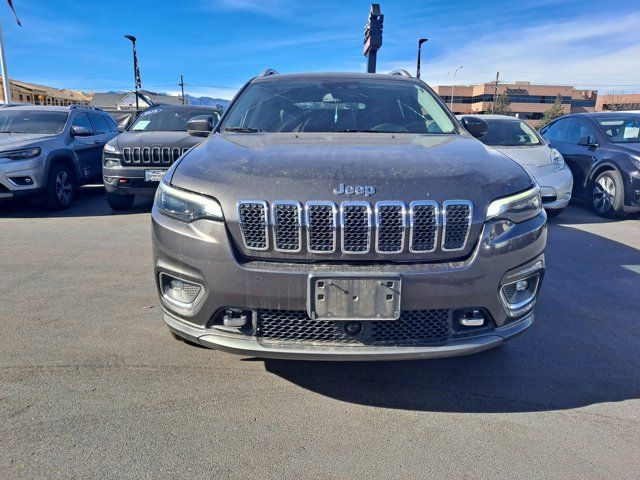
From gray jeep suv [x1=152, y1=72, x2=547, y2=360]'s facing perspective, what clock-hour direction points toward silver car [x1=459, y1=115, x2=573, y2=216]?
The silver car is roughly at 7 o'clock from the gray jeep suv.

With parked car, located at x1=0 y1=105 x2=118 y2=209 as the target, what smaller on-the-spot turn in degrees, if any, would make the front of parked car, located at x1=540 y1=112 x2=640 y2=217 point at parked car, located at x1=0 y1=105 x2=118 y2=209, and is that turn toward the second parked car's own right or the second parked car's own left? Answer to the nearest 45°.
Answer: approximately 90° to the second parked car's own right

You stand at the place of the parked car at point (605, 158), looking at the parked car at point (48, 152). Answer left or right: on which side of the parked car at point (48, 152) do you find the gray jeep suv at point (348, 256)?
left

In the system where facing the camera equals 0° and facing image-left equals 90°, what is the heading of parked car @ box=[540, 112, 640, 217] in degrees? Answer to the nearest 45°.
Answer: approximately 315°

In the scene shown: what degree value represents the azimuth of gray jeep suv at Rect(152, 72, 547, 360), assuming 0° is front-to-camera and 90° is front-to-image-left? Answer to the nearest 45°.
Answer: approximately 0°

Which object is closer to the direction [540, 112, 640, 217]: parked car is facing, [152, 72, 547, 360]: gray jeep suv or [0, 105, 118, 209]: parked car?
the gray jeep suv

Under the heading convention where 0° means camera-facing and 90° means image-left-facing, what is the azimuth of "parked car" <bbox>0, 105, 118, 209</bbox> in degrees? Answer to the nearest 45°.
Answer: approximately 45°

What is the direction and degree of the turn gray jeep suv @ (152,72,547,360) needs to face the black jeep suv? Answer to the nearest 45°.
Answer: approximately 135° to its right
